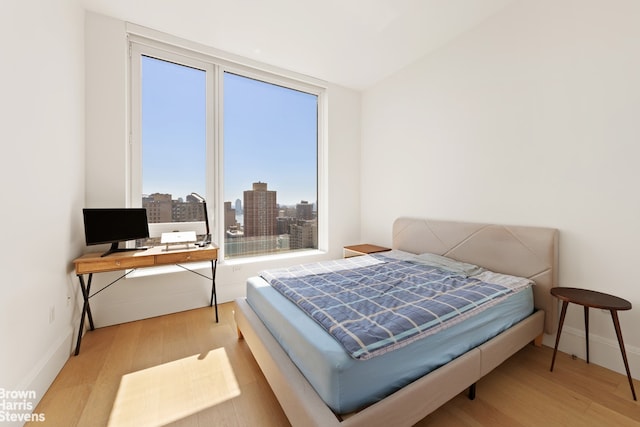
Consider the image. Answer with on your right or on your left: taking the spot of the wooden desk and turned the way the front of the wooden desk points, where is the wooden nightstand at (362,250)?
on your left

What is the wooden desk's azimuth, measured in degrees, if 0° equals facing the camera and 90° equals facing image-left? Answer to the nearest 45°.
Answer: approximately 0°

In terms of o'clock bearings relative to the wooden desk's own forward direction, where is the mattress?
The mattress is roughly at 11 o'clock from the wooden desk.

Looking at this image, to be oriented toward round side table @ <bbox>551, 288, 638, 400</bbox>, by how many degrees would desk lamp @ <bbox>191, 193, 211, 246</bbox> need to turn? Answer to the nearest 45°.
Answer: approximately 135° to its left

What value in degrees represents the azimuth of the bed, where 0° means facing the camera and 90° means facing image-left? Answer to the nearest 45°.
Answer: approximately 45°

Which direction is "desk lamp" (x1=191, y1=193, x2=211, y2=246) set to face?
to the viewer's left

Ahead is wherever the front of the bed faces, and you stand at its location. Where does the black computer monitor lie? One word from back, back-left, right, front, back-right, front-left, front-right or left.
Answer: front-right

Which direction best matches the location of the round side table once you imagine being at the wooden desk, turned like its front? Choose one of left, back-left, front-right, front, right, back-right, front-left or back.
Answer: front-left

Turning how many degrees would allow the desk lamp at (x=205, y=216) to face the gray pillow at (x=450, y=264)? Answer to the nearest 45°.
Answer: approximately 135° to its left
